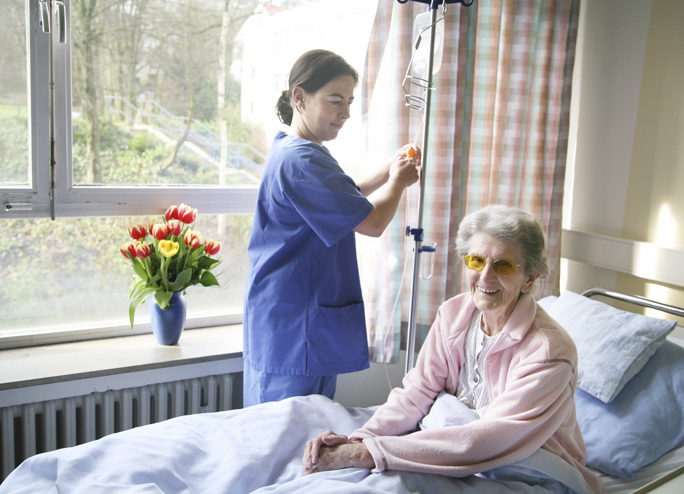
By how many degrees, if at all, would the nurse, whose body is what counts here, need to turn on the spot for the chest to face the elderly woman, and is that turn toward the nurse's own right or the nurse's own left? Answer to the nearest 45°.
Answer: approximately 45° to the nurse's own right

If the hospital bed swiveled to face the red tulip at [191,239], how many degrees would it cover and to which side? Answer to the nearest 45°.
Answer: approximately 90° to its right

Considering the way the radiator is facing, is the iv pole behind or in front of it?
in front

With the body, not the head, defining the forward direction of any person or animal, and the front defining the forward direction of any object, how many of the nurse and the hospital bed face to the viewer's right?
1

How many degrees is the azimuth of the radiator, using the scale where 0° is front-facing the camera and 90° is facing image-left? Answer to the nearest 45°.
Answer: approximately 315°

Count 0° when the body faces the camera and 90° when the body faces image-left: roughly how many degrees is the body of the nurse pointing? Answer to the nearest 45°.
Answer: approximately 270°

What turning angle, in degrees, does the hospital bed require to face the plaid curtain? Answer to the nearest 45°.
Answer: approximately 135° to its right

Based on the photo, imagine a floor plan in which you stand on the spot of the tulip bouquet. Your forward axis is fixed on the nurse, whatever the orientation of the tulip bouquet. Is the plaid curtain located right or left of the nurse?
left

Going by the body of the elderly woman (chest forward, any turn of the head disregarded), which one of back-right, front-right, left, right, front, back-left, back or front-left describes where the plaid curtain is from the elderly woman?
back-right

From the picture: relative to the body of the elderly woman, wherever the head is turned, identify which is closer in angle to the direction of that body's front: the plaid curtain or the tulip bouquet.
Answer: the tulip bouquet

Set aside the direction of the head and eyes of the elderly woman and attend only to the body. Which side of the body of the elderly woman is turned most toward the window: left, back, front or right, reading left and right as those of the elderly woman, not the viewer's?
right

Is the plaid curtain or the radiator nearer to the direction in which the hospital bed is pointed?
the radiator

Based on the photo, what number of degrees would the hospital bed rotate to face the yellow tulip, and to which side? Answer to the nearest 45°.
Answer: approximately 90° to its right
